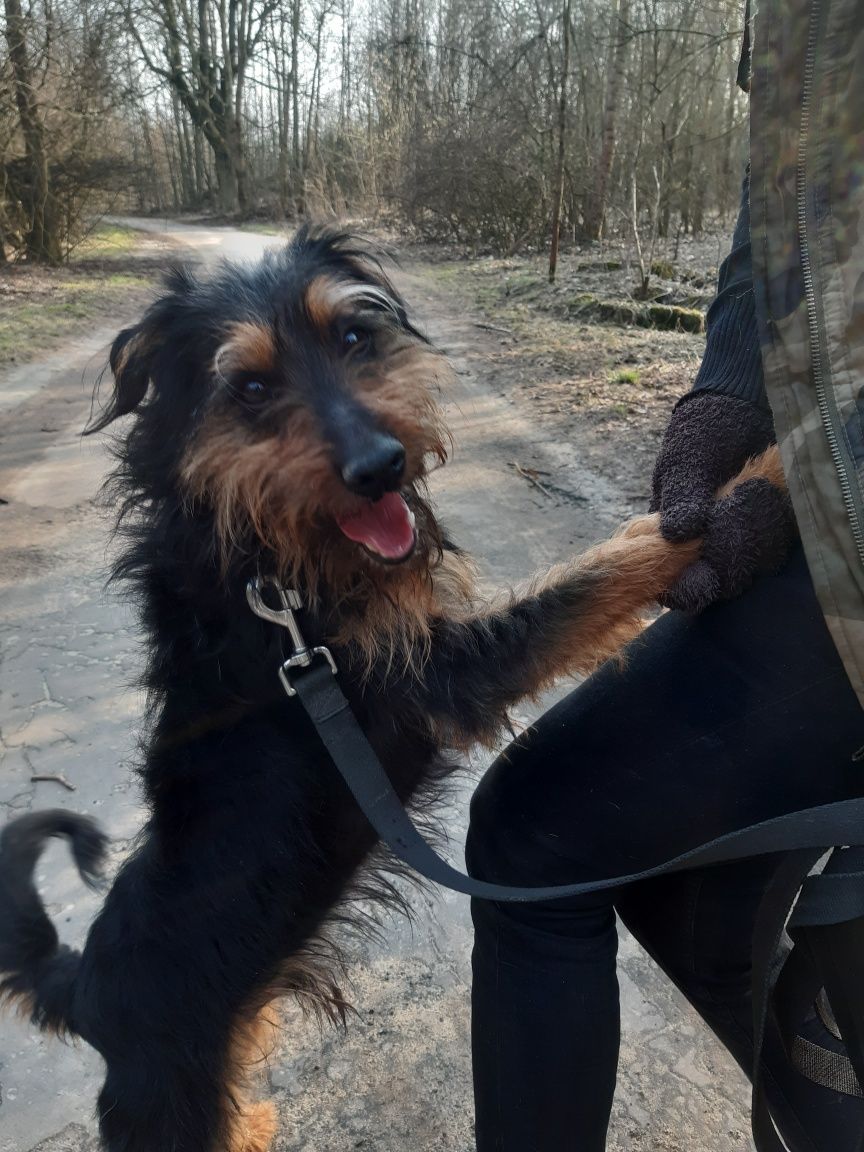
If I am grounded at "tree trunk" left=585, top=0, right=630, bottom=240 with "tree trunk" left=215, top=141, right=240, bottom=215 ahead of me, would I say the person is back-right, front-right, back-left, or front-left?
back-left

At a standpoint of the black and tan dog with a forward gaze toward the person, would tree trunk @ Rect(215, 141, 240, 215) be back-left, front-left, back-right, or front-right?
back-left

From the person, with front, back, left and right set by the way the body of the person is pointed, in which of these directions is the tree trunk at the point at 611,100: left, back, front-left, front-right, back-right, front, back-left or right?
right

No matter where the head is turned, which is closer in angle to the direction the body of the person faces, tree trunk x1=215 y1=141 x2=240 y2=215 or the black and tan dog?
the black and tan dog

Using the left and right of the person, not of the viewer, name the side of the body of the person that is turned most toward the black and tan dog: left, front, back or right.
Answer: front

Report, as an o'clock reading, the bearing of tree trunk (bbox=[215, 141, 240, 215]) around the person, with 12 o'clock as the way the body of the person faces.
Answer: The tree trunk is roughly at 2 o'clock from the person.

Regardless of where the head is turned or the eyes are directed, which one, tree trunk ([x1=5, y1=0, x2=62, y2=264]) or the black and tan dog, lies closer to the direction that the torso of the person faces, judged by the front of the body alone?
the black and tan dog

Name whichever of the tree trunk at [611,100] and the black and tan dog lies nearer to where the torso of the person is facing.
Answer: the black and tan dog

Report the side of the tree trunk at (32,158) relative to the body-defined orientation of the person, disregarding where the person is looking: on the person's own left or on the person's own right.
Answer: on the person's own right

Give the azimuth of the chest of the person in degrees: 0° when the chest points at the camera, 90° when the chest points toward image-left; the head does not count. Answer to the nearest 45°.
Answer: approximately 90°
